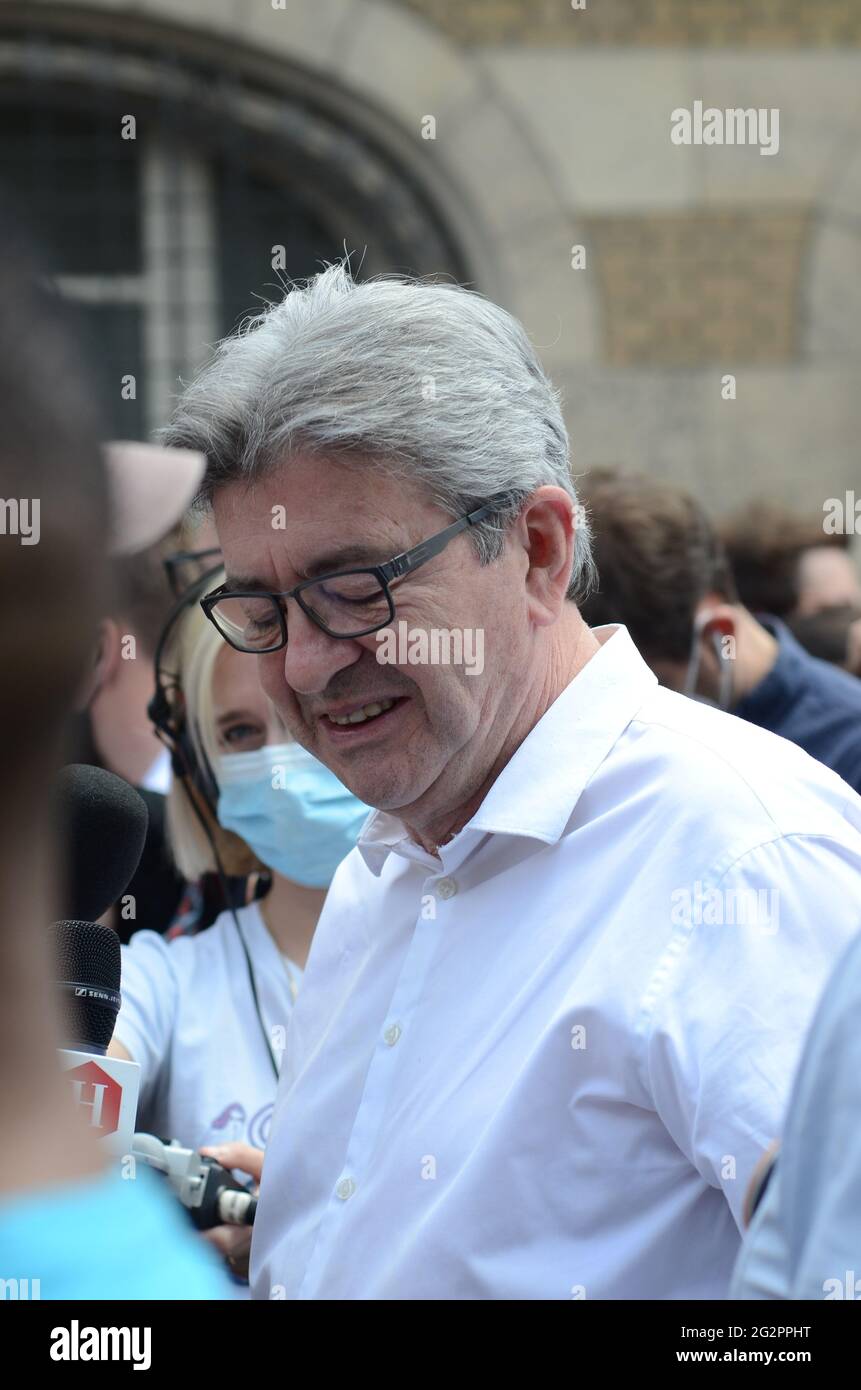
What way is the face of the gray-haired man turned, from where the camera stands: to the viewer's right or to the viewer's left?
to the viewer's left

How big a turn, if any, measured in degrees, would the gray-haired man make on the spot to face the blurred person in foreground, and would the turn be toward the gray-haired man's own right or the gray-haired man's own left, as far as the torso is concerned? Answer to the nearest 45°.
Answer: approximately 45° to the gray-haired man's own left

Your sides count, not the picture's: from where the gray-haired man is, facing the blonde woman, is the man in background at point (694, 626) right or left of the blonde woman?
right

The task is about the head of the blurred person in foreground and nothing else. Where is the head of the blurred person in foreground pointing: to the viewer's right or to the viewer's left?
to the viewer's right

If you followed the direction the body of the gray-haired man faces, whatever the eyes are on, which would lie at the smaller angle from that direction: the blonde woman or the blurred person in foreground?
the blurred person in foreground

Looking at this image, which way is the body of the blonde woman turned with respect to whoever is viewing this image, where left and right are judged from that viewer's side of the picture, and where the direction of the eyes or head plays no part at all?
facing the viewer and to the right of the viewer
